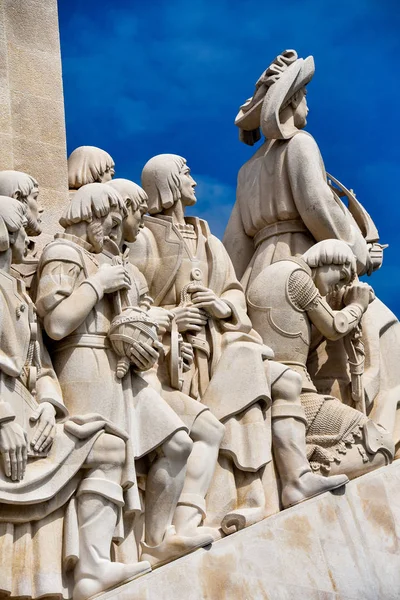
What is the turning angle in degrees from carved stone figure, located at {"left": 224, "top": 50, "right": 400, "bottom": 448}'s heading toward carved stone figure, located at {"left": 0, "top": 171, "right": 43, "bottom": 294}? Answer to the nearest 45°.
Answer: approximately 180°

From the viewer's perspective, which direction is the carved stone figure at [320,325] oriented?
to the viewer's right

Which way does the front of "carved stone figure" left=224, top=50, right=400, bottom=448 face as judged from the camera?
facing away from the viewer and to the right of the viewer

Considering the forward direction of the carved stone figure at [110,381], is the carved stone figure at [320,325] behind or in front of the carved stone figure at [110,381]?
in front

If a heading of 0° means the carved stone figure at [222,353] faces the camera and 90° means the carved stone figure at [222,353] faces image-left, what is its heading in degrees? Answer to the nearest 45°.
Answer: approximately 315°

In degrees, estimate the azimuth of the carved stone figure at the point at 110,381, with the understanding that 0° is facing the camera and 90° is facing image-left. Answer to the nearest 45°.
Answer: approximately 270°

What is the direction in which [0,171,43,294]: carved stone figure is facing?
to the viewer's right

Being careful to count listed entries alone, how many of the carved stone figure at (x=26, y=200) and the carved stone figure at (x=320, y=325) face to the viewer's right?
2
